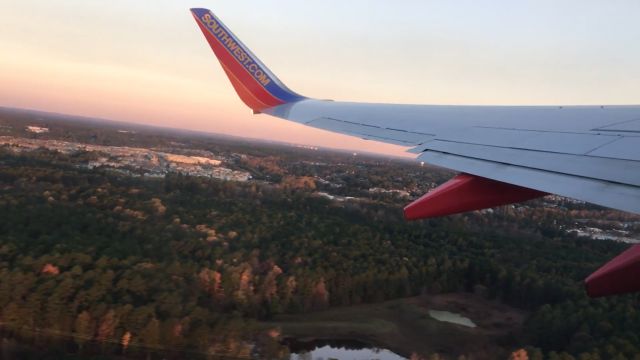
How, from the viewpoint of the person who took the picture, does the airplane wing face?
facing away from the viewer and to the right of the viewer

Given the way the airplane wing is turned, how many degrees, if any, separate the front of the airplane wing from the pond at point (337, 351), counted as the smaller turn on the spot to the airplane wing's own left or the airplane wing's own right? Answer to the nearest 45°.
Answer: approximately 45° to the airplane wing's own left
